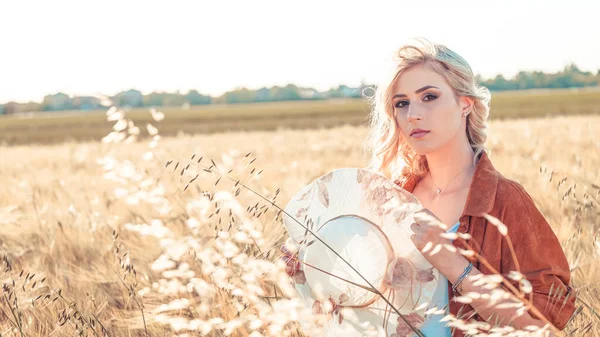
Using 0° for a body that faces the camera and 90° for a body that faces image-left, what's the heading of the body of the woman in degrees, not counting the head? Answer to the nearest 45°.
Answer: approximately 45°
